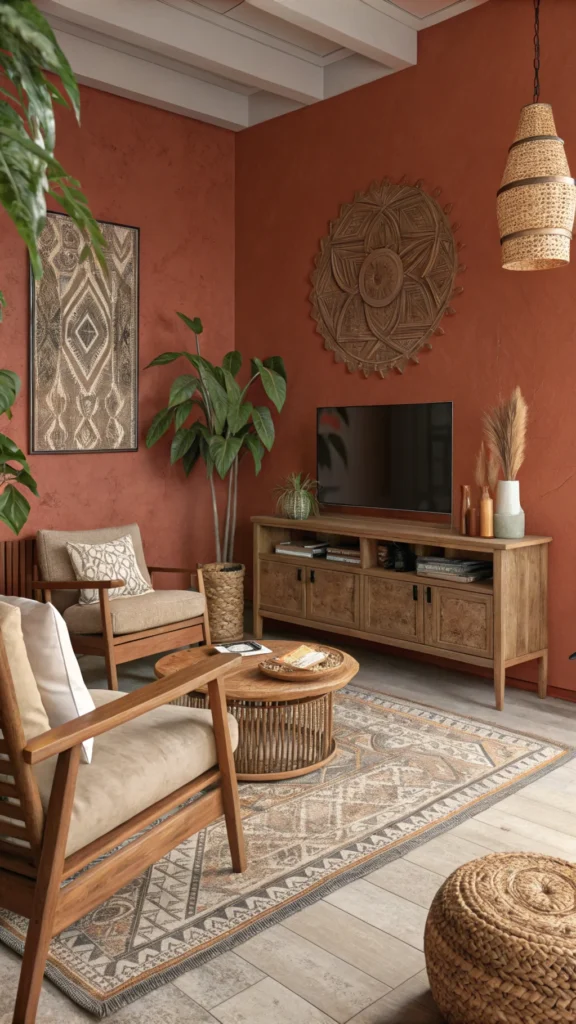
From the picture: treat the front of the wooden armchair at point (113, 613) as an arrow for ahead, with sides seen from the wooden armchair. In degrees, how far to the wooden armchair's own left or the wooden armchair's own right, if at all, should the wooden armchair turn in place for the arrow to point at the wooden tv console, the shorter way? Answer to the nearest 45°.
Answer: approximately 45° to the wooden armchair's own left

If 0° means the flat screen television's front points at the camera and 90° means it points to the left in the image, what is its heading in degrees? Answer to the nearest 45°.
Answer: approximately 45°

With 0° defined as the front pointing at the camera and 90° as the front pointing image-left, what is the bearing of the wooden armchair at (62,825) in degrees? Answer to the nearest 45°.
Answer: approximately 225°

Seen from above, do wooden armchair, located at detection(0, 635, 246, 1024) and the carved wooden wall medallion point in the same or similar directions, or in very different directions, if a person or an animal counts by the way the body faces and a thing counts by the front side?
very different directions

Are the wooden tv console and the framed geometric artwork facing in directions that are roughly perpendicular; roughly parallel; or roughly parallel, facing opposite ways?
roughly perpendicular
